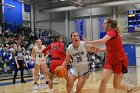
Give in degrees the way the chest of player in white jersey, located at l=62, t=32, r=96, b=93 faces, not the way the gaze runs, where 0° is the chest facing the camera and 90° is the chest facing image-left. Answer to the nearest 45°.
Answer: approximately 0°
